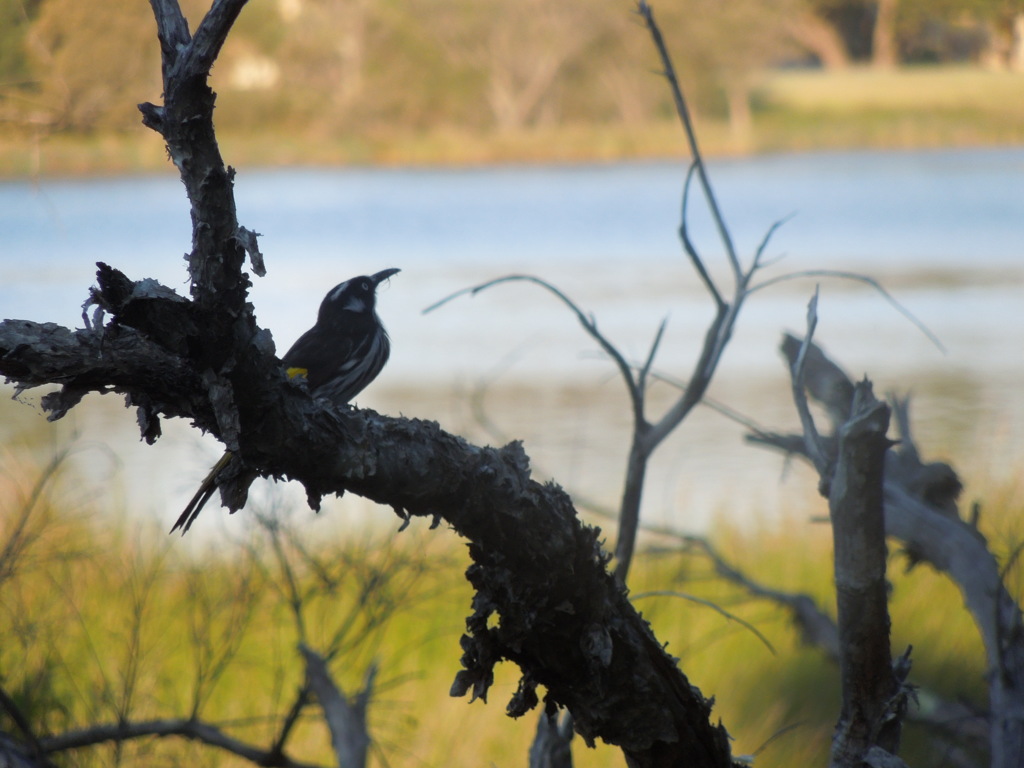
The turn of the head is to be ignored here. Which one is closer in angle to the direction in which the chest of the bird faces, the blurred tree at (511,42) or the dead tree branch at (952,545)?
the dead tree branch

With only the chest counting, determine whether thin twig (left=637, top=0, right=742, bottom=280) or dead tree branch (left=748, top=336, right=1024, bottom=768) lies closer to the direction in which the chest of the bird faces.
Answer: the dead tree branch

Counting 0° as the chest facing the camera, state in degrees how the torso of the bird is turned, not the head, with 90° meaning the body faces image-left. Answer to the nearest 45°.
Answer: approximately 270°

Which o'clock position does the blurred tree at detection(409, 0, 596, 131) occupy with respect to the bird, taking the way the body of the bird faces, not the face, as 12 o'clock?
The blurred tree is roughly at 9 o'clock from the bird.
